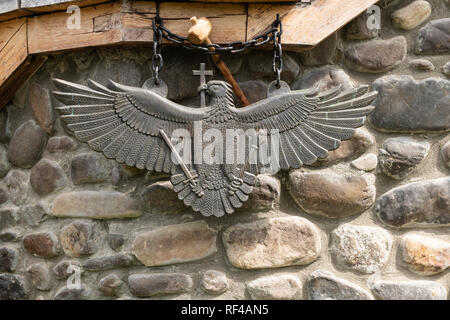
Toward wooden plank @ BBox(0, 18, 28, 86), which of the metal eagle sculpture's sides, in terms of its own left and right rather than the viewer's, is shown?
right

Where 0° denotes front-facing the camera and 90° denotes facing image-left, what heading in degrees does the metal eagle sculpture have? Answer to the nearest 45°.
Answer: approximately 0°
